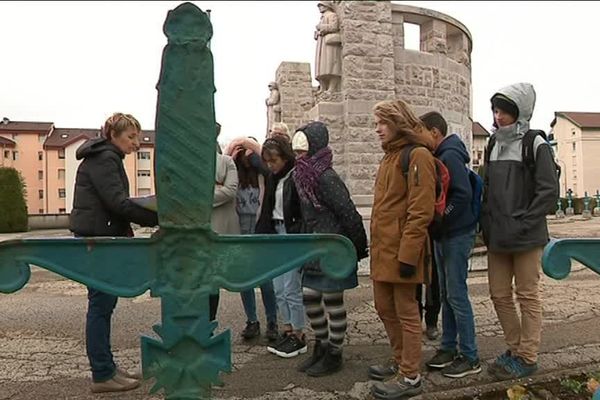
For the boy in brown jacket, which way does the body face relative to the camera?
to the viewer's left

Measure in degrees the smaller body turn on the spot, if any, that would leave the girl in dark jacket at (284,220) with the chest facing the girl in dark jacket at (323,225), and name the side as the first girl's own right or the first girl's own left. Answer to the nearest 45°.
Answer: approximately 90° to the first girl's own left

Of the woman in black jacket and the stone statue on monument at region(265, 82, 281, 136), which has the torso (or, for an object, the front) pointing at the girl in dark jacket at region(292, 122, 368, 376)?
the woman in black jacket

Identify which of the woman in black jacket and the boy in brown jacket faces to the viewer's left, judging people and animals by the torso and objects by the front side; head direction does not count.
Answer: the boy in brown jacket

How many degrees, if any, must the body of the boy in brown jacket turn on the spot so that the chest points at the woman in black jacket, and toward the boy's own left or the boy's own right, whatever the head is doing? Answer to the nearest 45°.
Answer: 0° — they already face them

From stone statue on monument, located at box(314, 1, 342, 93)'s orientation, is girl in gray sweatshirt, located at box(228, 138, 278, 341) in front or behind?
in front

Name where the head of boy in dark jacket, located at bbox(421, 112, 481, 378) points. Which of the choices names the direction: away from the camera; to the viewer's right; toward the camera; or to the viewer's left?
to the viewer's left

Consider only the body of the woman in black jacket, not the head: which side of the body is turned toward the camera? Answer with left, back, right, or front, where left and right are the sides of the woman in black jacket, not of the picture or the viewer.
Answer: right

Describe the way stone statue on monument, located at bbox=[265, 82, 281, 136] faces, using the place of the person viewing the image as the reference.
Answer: facing to the left of the viewer

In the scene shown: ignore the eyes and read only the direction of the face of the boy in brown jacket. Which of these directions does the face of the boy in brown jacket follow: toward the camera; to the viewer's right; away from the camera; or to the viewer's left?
to the viewer's left
